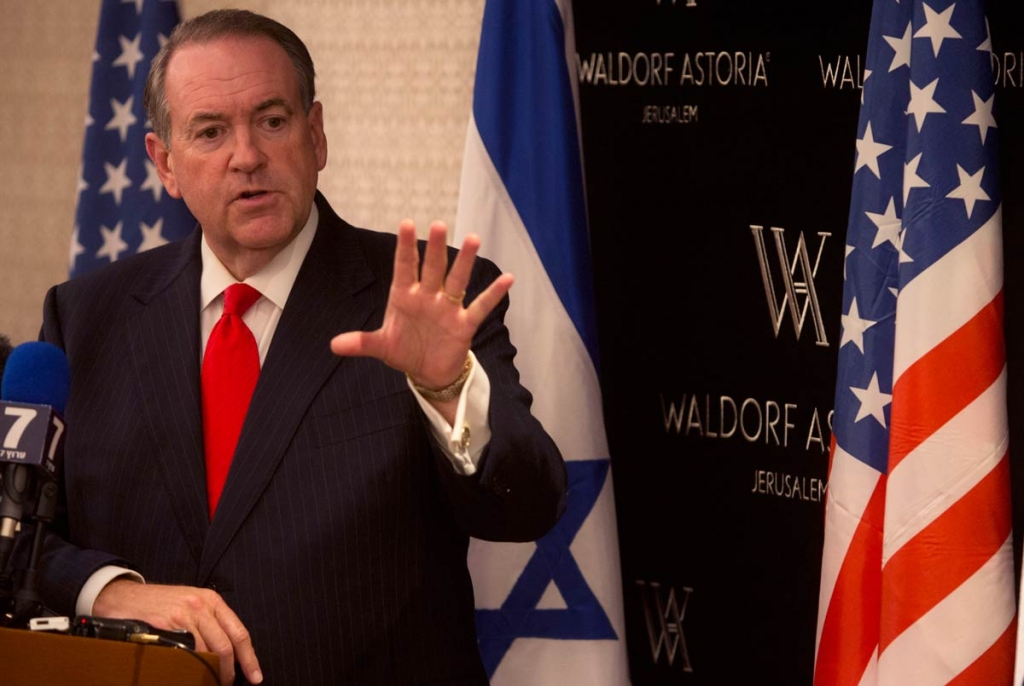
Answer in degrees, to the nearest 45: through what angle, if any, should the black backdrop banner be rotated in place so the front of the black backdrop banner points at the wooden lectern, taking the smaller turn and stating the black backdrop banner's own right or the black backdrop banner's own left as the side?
0° — it already faces it

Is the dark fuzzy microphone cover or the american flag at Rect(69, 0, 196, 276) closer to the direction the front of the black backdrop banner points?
the dark fuzzy microphone cover

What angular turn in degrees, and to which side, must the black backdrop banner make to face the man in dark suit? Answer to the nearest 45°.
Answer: approximately 45° to its right

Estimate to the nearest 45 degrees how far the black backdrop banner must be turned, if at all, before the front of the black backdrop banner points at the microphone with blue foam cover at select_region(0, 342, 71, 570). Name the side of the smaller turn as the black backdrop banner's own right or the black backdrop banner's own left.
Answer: approximately 45° to the black backdrop banner's own right

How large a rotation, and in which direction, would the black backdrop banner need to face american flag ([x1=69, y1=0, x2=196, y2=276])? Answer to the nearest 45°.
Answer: approximately 90° to its right

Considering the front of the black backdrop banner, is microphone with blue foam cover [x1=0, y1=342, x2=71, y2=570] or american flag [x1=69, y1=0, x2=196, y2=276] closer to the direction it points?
the microphone with blue foam cover

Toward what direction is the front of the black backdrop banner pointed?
toward the camera
